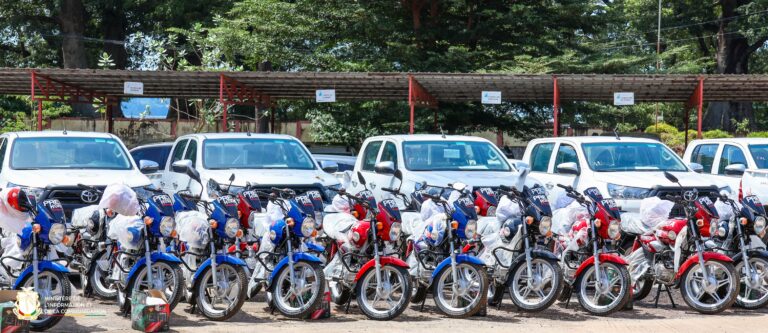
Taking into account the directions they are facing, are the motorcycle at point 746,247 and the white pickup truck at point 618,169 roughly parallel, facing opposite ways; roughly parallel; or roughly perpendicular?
roughly parallel

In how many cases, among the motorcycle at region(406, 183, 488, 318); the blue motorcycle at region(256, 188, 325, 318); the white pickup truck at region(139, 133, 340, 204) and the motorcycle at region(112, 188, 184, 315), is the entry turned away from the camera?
0

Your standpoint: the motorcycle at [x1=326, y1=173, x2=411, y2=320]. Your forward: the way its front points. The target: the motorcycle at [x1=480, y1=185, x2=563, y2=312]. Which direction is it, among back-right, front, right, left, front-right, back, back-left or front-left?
front-left

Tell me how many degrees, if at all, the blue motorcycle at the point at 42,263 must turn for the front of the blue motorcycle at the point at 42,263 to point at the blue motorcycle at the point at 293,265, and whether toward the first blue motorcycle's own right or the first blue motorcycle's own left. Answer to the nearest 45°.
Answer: approximately 45° to the first blue motorcycle's own left

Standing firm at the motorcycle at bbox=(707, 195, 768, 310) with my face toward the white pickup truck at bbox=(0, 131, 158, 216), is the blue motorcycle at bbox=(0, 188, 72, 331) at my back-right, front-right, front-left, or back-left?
front-left

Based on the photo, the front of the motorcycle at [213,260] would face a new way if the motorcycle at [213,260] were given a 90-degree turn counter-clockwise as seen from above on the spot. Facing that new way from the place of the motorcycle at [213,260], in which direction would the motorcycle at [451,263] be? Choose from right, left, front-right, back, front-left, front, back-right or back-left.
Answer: front-right

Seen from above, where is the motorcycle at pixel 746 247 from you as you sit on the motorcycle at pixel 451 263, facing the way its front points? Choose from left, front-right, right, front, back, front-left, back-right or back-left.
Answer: front-left

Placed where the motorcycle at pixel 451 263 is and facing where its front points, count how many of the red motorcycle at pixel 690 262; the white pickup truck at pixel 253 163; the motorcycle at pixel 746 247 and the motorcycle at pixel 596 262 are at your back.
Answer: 1

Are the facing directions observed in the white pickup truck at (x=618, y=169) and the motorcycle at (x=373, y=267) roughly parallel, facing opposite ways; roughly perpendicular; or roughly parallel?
roughly parallel

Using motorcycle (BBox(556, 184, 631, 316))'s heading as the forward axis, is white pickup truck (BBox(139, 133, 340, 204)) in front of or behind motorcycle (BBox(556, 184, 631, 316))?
behind

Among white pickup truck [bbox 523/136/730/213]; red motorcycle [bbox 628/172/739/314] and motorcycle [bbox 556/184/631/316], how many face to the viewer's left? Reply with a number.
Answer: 0

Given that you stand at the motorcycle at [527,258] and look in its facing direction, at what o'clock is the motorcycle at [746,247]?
the motorcycle at [746,247] is roughly at 10 o'clock from the motorcycle at [527,258].

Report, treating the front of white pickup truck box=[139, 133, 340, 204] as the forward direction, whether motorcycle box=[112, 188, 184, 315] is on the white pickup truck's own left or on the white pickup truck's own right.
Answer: on the white pickup truck's own right

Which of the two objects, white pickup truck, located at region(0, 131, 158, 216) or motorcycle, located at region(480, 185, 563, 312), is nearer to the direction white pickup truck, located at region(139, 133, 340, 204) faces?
the motorcycle

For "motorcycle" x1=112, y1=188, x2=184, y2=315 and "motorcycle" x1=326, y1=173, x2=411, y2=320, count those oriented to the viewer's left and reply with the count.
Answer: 0

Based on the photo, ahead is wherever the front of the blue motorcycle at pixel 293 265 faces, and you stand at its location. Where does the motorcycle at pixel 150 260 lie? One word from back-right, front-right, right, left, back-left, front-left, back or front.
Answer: back-right
